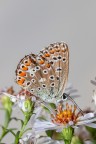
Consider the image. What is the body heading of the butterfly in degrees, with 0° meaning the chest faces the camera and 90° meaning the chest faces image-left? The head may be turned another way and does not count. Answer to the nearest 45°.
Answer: approximately 270°
